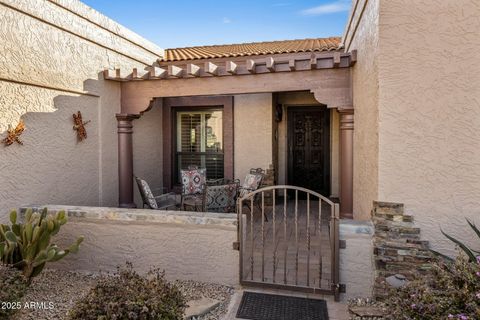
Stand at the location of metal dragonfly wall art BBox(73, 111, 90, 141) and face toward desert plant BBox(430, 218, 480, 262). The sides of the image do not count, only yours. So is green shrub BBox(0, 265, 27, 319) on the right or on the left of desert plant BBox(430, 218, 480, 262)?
right

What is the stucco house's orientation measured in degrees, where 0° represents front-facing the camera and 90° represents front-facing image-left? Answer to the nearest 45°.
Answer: approximately 0°

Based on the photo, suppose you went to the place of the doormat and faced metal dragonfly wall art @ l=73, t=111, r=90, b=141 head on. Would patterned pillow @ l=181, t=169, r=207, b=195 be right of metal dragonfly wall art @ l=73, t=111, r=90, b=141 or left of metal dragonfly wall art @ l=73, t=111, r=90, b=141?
right

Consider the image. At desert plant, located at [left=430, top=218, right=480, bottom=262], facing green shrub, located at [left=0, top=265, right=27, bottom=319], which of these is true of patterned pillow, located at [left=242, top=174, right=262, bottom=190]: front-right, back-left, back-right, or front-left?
front-right

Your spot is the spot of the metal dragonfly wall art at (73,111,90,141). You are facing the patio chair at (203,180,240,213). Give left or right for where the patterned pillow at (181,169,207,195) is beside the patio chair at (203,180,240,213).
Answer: left

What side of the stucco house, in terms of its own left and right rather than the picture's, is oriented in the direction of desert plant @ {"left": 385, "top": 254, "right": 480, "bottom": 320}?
front
